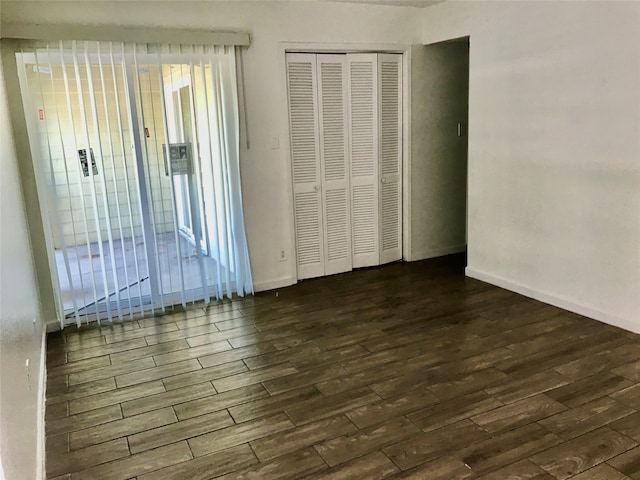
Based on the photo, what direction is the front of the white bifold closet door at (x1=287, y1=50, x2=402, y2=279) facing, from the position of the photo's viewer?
facing the viewer and to the right of the viewer

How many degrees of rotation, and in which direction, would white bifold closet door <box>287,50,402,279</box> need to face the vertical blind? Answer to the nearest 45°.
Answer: approximately 90° to its right
